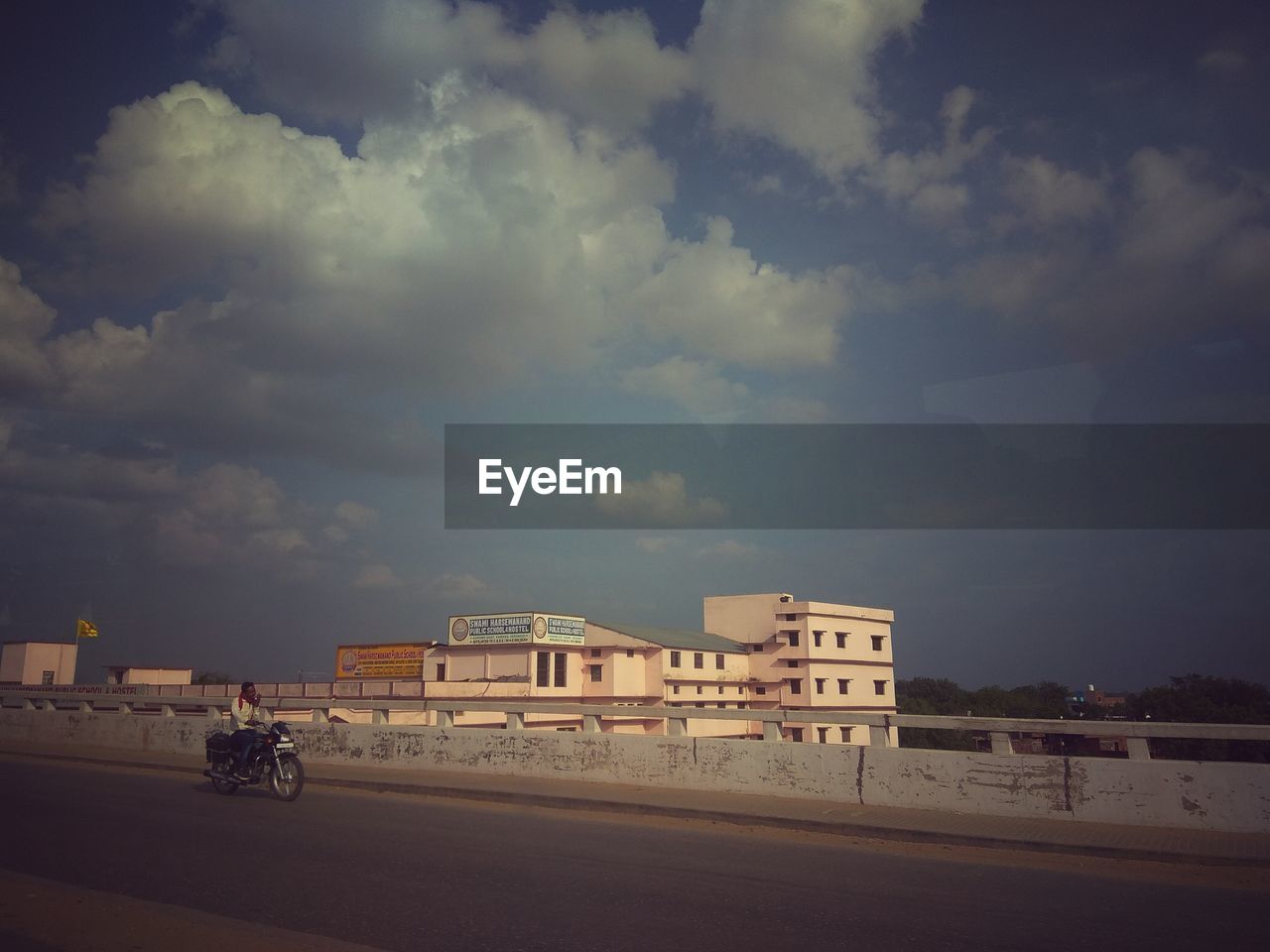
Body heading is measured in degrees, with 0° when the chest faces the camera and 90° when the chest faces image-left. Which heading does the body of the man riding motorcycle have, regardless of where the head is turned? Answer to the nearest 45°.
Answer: approximately 315°

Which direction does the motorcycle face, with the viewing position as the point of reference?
facing the viewer and to the right of the viewer
